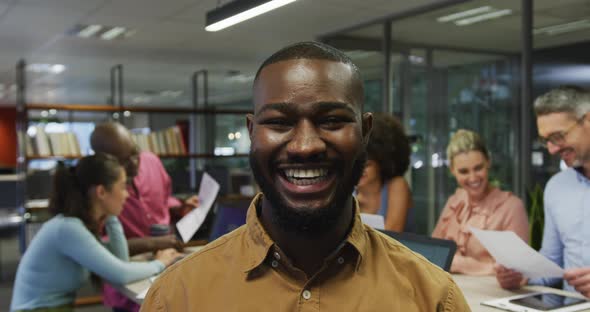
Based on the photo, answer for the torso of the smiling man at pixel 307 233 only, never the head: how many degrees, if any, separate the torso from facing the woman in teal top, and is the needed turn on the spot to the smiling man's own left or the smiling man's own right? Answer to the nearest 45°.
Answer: approximately 135° to the smiling man's own right

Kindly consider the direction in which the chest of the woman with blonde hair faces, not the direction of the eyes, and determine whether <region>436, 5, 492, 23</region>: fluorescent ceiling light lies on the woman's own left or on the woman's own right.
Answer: on the woman's own right

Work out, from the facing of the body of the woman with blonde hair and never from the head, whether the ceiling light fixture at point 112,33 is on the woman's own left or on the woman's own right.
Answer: on the woman's own right

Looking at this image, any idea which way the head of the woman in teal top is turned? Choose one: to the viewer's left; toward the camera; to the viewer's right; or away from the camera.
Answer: to the viewer's right

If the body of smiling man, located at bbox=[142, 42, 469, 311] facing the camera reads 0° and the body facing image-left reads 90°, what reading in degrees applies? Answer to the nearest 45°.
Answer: approximately 0°

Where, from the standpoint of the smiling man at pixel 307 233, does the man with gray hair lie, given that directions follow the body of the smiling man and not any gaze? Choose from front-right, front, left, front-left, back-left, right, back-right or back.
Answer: back-left
